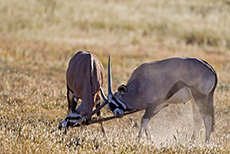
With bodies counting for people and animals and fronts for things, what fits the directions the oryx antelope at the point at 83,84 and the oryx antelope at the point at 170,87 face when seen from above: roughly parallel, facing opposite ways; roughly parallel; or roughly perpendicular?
roughly perpendicular

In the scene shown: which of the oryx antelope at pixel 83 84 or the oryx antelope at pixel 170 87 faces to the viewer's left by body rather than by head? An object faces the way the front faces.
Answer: the oryx antelope at pixel 170 87

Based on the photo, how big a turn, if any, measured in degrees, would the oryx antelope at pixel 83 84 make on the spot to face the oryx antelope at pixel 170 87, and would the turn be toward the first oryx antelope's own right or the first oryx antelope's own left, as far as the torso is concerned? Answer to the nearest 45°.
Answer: approximately 90° to the first oryx antelope's own left

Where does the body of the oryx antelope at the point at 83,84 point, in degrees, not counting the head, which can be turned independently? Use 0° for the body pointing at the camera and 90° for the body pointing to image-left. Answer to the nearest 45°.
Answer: approximately 0°

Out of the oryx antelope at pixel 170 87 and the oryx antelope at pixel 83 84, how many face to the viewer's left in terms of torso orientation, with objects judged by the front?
1

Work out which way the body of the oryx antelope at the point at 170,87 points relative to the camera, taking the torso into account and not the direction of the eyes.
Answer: to the viewer's left

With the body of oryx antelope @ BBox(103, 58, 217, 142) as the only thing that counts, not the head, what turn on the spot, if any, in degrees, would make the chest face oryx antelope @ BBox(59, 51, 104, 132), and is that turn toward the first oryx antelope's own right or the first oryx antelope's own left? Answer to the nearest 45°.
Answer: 0° — it already faces it
